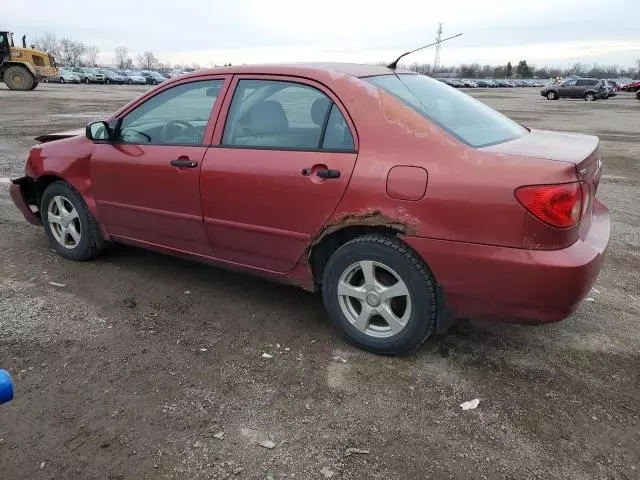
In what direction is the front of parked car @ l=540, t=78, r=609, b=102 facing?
to the viewer's left

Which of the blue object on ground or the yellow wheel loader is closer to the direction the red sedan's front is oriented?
the yellow wheel loader

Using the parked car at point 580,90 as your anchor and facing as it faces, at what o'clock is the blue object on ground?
The blue object on ground is roughly at 9 o'clock from the parked car.

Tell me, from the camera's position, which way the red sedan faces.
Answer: facing away from the viewer and to the left of the viewer

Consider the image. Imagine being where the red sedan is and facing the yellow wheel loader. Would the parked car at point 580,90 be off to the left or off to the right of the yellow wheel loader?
right
